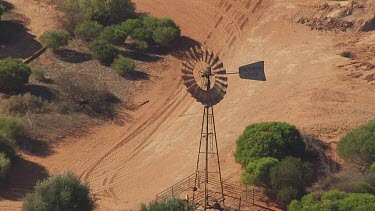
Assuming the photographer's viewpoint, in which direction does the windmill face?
facing the viewer and to the left of the viewer

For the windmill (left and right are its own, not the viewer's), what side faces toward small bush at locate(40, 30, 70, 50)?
right

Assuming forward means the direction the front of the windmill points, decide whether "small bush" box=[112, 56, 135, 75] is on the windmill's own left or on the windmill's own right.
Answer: on the windmill's own right

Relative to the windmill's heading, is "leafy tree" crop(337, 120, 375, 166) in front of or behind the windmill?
behind

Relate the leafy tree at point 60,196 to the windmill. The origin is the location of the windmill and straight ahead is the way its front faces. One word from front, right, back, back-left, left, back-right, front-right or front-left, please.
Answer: front-right

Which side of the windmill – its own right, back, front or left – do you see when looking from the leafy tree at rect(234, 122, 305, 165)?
back

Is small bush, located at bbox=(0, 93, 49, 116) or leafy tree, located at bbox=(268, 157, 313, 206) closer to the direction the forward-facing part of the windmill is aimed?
the small bush

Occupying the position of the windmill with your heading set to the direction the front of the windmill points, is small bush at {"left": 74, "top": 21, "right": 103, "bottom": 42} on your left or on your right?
on your right

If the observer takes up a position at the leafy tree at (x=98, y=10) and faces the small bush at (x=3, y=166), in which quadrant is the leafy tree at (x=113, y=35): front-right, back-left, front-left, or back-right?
front-left
